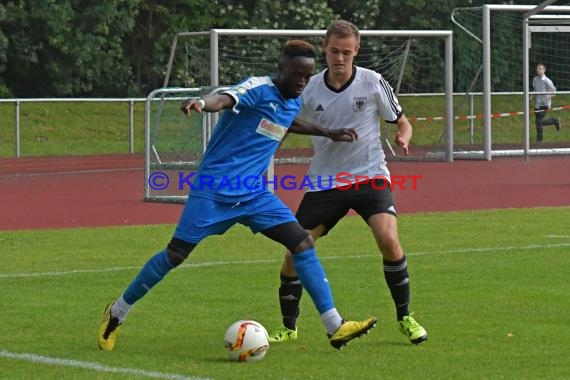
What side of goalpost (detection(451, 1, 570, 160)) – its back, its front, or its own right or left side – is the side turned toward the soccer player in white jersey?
front

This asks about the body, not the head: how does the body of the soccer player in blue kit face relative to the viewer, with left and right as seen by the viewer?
facing the viewer and to the right of the viewer

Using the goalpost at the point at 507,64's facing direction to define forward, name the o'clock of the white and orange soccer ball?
The white and orange soccer ball is roughly at 12 o'clock from the goalpost.

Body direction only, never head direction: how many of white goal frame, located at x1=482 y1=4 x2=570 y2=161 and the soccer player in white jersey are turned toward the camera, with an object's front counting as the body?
2

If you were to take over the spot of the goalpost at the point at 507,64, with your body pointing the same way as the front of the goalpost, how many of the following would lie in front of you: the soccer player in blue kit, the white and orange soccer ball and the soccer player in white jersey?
3

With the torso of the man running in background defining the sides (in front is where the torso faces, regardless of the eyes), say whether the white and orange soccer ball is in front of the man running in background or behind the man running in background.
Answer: in front

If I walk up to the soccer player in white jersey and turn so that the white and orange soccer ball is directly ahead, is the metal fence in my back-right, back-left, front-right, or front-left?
back-right

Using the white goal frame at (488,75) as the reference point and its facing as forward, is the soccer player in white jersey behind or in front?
in front

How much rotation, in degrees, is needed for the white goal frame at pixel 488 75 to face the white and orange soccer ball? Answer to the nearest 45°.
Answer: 0° — it already faces it

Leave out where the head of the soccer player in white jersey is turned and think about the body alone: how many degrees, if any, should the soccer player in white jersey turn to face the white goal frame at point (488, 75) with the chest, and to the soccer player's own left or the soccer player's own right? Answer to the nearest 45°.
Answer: approximately 180°
